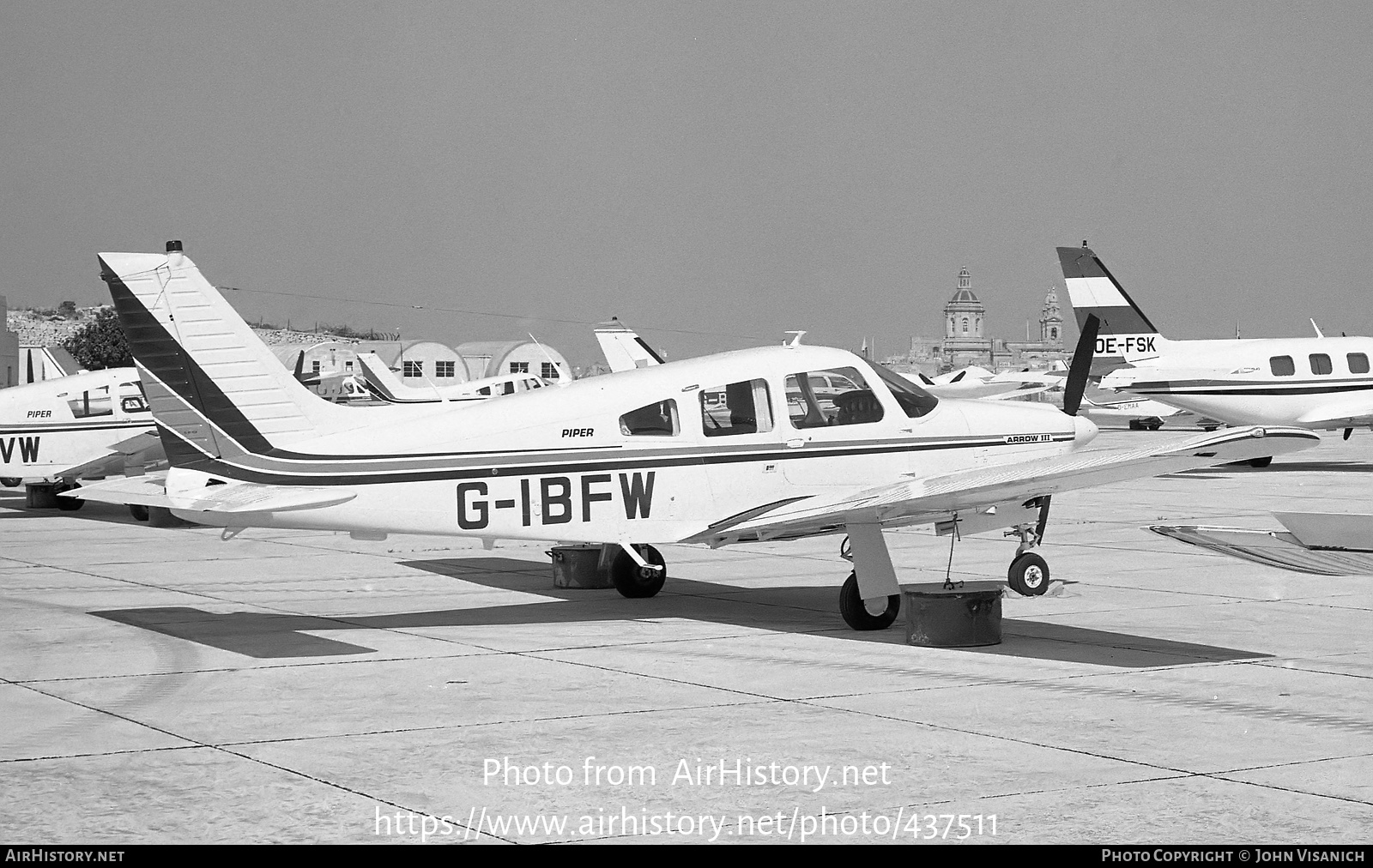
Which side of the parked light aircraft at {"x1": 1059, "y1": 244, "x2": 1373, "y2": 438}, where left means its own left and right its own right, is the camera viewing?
right

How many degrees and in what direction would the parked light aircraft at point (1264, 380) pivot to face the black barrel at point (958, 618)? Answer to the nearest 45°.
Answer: approximately 90° to its right

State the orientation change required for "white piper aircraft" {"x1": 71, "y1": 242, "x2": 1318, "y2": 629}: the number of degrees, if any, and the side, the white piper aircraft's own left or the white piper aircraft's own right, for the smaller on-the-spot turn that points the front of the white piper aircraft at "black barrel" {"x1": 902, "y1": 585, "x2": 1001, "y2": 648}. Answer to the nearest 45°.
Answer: approximately 45° to the white piper aircraft's own right

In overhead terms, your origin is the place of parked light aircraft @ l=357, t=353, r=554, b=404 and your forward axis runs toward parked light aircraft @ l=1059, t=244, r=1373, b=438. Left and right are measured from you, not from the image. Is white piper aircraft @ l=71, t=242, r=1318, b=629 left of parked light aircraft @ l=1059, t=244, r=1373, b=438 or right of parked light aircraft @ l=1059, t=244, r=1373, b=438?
right

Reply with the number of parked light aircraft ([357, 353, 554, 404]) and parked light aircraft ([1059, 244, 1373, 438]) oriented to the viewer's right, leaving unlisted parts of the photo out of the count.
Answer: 2

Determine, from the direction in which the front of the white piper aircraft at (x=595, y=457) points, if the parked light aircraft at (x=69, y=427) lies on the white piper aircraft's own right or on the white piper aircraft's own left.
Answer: on the white piper aircraft's own left

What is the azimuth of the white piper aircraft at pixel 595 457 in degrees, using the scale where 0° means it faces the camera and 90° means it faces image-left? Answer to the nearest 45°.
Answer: approximately 225°

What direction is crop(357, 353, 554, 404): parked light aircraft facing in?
to the viewer's right

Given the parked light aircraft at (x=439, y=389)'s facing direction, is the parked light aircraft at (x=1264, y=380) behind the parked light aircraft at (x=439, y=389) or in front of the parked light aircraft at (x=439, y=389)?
in front

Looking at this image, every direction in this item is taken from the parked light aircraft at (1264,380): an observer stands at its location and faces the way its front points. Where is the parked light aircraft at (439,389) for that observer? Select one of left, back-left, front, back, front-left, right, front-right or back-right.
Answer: back

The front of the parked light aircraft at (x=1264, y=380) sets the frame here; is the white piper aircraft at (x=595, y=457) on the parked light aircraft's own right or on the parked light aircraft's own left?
on the parked light aircraft's own right

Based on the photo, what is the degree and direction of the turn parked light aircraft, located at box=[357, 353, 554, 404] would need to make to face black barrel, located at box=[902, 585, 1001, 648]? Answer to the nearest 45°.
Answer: approximately 90° to its right

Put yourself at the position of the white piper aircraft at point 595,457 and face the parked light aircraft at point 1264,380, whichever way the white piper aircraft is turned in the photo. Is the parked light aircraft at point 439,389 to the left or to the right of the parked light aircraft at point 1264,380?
left
